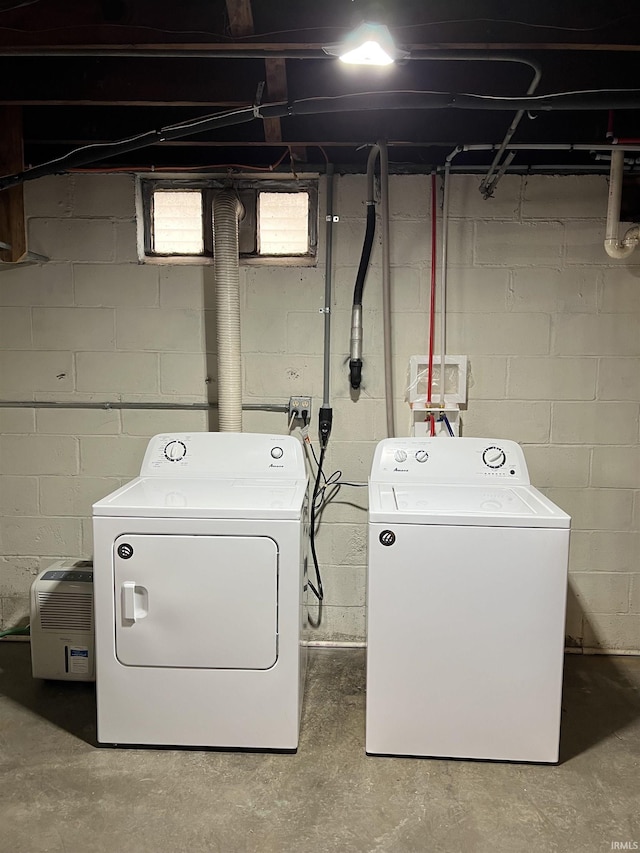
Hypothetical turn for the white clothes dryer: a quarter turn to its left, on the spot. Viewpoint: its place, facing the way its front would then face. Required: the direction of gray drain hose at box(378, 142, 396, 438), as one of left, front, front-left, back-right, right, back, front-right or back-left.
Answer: front-left

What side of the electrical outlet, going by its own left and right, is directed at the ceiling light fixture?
front

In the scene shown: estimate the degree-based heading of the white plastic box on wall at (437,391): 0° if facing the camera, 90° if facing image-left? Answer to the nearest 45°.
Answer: approximately 0°

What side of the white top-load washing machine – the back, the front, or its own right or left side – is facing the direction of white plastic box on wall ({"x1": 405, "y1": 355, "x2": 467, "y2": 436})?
back

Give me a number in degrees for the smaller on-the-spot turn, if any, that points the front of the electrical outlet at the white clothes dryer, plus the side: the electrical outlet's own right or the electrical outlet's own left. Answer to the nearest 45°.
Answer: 0° — it already faces it

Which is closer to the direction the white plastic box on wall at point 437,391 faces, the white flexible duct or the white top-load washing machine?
the white top-load washing machine

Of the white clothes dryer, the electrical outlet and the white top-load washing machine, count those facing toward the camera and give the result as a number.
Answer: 3
